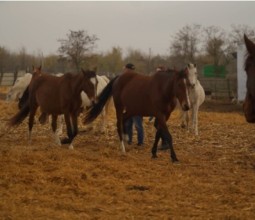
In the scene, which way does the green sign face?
toward the camera

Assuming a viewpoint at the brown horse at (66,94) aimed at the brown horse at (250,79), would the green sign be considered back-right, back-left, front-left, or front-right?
back-left

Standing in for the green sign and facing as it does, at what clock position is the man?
The man is roughly at 12 o'clock from the green sign.

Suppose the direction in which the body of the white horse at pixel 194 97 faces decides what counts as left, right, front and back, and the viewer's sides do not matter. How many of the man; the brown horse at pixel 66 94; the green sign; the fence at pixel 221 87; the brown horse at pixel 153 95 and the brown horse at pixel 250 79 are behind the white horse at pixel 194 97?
2

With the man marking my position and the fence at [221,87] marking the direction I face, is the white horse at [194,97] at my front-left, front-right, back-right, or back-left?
front-right

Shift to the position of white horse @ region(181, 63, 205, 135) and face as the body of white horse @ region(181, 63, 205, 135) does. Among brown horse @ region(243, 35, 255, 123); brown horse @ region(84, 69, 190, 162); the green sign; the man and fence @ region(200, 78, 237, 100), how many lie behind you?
2

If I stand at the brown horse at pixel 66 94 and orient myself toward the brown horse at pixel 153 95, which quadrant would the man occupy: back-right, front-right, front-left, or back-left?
front-left

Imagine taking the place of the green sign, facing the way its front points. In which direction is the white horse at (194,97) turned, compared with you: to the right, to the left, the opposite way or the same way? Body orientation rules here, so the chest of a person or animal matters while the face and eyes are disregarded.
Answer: the same way

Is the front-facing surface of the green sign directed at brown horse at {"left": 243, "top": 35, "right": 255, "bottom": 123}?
yes

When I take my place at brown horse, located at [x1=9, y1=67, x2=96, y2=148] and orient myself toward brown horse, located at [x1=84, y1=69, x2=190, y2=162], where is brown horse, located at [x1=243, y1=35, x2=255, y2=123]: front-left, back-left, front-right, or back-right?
front-right

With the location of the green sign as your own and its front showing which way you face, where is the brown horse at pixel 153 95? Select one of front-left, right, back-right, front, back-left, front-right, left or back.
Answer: front

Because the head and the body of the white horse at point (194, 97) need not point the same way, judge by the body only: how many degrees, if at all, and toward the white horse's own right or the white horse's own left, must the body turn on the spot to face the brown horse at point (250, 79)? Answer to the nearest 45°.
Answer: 0° — it already faces it

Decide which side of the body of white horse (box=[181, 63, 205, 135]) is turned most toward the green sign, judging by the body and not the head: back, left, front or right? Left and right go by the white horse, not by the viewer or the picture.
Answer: back

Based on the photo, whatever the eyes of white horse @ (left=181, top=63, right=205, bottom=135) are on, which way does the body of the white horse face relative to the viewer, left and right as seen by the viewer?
facing the viewer

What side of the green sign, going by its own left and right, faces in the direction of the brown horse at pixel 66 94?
front

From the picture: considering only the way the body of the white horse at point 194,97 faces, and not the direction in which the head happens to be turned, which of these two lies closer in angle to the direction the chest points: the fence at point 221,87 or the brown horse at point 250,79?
the brown horse
